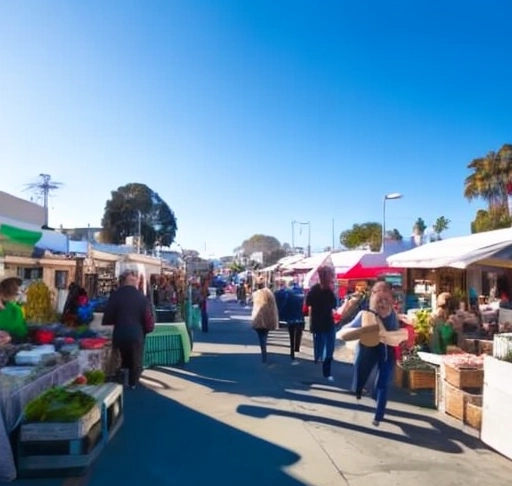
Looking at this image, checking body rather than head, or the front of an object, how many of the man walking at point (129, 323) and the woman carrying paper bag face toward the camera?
1

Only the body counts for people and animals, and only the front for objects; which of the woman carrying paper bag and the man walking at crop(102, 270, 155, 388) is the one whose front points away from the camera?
the man walking

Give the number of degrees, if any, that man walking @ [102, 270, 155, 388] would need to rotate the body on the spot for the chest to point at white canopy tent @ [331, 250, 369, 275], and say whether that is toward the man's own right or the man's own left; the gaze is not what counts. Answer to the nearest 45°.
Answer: approximately 45° to the man's own right

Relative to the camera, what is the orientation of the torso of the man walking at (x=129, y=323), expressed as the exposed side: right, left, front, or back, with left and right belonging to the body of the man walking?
back

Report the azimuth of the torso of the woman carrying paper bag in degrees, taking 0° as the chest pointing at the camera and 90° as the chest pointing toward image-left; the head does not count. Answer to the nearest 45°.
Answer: approximately 0°

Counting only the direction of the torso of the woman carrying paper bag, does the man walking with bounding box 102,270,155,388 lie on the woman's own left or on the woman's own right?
on the woman's own right

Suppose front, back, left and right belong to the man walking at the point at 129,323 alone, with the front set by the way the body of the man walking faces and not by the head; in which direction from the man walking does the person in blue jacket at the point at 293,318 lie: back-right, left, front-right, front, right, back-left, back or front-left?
front-right

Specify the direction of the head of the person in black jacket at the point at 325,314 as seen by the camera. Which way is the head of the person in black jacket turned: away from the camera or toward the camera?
away from the camera

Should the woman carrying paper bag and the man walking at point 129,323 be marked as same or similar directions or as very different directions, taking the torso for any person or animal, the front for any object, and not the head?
very different directions
